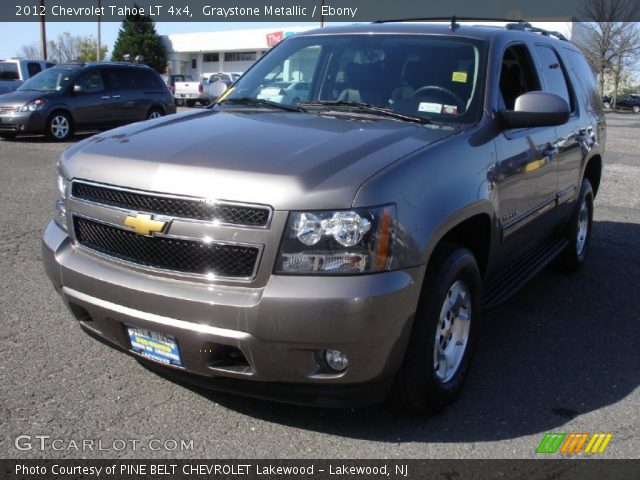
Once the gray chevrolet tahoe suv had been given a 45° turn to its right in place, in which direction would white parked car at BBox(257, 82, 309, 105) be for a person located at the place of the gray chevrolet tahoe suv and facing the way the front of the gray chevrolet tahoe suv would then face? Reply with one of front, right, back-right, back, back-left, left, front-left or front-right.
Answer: right

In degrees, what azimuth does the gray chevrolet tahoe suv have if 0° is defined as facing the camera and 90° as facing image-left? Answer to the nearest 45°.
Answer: approximately 45°
